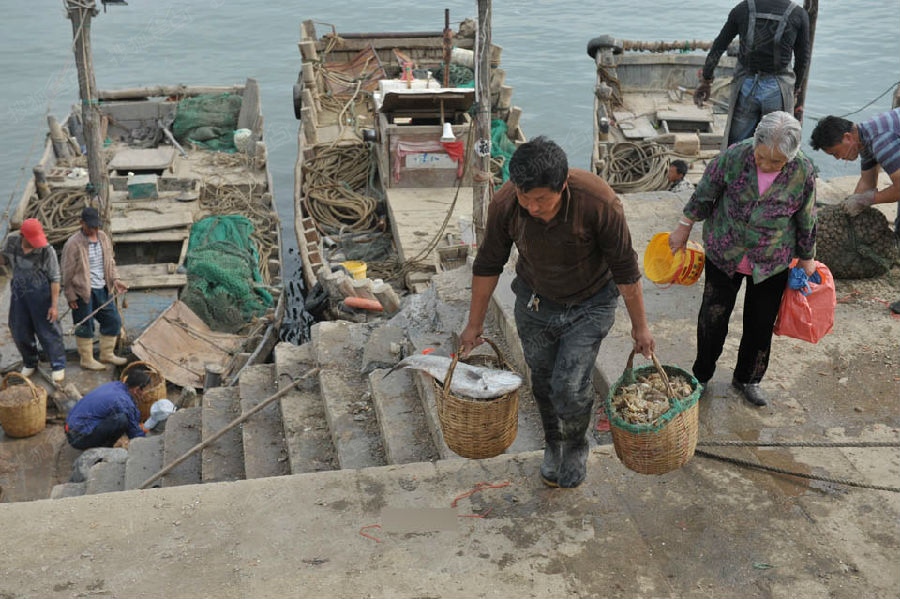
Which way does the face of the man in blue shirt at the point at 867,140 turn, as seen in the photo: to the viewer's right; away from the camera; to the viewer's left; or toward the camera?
to the viewer's left

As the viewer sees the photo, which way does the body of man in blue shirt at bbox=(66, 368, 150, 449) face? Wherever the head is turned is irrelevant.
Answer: to the viewer's right

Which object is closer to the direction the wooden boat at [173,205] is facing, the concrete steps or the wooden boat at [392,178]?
the concrete steps

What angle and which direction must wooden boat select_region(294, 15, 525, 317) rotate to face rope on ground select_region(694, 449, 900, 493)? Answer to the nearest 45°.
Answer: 0° — it already faces it

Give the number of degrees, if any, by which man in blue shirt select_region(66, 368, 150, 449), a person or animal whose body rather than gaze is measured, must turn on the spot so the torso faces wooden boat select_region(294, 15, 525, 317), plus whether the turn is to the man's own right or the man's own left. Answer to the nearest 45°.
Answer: approximately 45° to the man's own left

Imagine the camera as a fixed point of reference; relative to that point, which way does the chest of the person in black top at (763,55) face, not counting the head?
away from the camera

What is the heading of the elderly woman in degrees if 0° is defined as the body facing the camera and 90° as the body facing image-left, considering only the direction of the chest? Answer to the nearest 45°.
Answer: approximately 0°
